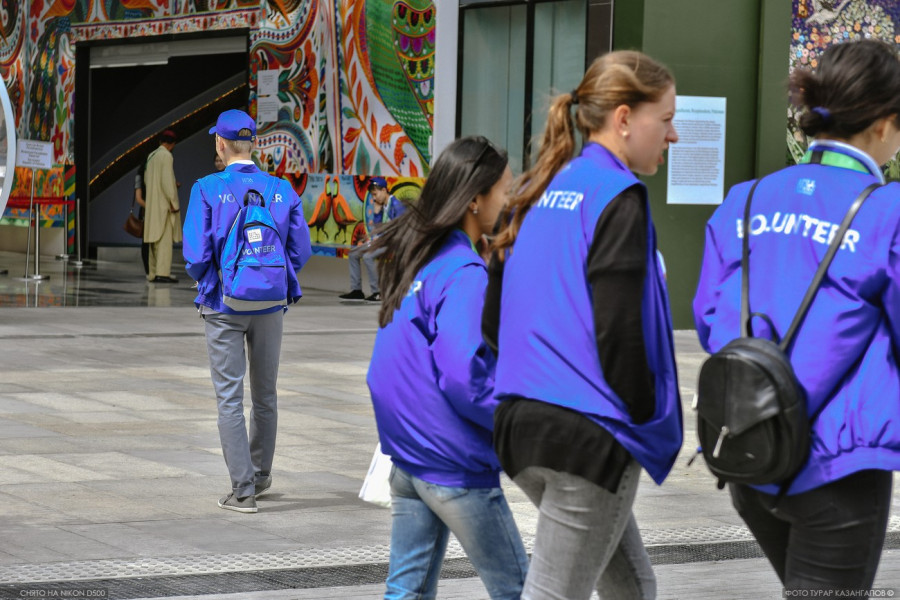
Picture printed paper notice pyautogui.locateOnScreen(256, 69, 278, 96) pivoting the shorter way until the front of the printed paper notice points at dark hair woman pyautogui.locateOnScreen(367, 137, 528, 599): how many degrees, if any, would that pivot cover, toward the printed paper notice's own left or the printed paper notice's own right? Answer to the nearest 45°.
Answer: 0° — it already faces them

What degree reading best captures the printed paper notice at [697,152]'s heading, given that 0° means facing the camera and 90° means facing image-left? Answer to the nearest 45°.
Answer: approximately 0°

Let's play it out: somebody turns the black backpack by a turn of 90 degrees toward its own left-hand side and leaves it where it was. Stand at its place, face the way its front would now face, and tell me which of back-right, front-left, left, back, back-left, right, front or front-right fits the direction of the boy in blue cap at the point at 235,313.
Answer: back

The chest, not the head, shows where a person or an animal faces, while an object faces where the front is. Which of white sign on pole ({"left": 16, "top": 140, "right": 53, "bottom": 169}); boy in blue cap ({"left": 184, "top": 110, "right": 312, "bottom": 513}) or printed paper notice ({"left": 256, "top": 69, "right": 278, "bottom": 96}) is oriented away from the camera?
the boy in blue cap

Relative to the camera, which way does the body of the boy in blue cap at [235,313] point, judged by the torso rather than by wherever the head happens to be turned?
away from the camera

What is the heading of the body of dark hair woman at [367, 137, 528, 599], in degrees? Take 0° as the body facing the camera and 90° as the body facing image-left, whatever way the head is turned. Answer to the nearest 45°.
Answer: approximately 225°

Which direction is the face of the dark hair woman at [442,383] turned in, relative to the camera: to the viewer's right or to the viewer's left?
to the viewer's right

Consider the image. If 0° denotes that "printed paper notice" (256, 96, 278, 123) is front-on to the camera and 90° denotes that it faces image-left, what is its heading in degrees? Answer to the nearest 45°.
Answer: approximately 0°

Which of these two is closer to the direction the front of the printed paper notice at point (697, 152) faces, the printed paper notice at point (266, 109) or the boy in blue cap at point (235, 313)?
the boy in blue cap

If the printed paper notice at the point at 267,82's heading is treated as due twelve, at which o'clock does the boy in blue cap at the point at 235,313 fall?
The boy in blue cap is roughly at 12 o'clock from the printed paper notice.

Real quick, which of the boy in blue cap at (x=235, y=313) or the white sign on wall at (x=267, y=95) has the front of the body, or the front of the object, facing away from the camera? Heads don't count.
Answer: the boy in blue cap
